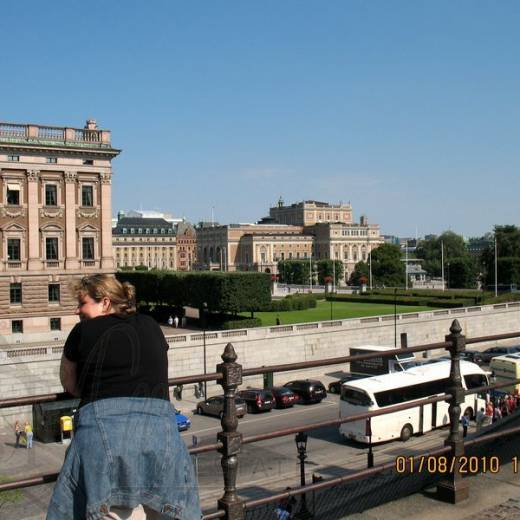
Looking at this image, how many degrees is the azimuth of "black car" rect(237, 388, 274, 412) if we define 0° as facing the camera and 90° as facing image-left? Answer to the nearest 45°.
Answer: approximately 135°

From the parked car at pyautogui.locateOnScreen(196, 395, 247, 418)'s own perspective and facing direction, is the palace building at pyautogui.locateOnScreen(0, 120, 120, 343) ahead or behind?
ahead

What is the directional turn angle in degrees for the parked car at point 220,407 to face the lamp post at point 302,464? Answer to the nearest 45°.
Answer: approximately 135° to its left

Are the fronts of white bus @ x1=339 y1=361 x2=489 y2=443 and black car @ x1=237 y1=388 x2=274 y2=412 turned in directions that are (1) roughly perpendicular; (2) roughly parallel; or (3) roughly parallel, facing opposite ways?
roughly perpendicular

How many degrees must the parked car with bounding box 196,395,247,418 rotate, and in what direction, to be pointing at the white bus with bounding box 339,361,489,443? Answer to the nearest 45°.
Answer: approximately 135° to its right

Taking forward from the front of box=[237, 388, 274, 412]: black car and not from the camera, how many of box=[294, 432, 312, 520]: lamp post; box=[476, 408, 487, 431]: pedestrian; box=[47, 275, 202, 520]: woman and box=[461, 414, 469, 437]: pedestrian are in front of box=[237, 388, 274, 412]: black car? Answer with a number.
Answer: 0

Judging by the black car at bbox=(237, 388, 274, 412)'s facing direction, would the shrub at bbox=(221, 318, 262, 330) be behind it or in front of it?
in front

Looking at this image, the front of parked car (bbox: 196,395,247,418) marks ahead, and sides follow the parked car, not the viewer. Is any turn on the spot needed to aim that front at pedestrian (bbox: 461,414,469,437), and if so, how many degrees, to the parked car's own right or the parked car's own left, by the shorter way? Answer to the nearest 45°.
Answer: approximately 135° to the parked car's own right

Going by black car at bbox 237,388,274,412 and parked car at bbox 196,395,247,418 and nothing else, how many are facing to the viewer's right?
0

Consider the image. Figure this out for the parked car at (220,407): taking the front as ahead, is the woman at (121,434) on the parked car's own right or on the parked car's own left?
on the parked car's own left

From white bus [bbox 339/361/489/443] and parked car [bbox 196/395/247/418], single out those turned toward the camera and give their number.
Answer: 0

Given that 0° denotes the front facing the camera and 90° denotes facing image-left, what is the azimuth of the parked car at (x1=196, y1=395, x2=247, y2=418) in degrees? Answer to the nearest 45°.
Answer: approximately 135°

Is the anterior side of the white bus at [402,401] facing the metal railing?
no

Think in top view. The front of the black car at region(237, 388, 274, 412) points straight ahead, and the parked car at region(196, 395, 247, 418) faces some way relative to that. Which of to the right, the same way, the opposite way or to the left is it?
the same way

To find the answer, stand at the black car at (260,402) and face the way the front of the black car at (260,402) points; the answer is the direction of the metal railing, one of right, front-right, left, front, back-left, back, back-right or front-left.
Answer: back-left

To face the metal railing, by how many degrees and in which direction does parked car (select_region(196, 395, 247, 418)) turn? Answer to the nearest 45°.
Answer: approximately 135° to its left
